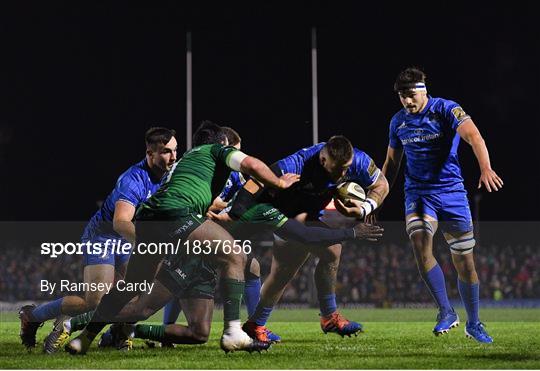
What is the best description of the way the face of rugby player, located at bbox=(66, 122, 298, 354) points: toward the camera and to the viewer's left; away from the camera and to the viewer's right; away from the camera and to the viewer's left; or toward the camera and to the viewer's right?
away from the camera and to the viewer's right

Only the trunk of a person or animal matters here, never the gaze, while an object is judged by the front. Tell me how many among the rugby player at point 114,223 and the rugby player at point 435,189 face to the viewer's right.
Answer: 1

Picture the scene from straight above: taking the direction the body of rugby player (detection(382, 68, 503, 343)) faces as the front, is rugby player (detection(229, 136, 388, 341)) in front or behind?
in front

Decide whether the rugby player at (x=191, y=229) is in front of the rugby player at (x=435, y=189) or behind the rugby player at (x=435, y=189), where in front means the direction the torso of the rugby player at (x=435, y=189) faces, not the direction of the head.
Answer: in front

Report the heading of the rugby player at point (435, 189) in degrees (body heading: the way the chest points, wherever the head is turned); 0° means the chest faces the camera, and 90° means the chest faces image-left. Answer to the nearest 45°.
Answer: approximately 45°

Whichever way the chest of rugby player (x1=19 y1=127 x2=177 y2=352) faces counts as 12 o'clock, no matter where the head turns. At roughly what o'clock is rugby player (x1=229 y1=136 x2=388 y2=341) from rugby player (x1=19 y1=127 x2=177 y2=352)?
rugby player (x1=229 y1=136 x2=388 y2=341) is roughly at 12 o'clock from rugby player (x1=19 y1=127 x2=177 y2=352).

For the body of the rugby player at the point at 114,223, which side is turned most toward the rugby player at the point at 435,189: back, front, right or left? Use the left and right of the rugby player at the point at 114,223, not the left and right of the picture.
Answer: front

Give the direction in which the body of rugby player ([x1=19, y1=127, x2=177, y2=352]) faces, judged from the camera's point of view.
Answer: to the viewer's right

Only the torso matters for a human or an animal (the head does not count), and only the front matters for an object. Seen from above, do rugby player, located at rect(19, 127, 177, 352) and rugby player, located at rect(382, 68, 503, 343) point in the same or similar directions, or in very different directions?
very different directions
